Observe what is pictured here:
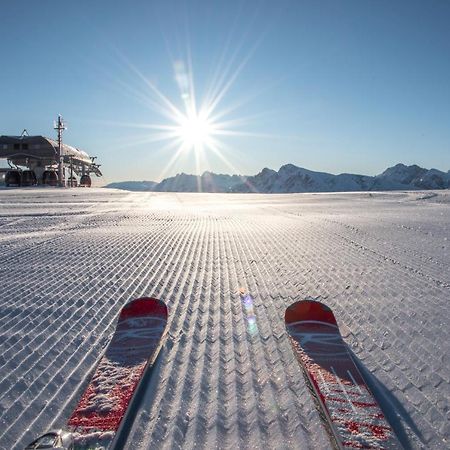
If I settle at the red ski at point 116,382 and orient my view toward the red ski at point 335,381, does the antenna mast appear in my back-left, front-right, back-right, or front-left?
back-left

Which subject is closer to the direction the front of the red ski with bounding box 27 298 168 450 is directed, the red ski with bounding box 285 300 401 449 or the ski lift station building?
the ski lift station building

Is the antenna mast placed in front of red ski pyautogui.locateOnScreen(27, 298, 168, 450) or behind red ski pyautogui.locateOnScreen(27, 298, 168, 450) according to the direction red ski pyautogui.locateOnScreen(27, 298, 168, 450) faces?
in front

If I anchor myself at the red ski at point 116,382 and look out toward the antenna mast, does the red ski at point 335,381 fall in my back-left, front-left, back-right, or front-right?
back-right

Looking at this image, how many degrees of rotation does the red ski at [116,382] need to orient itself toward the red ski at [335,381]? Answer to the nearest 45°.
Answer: approximately 90° to its right

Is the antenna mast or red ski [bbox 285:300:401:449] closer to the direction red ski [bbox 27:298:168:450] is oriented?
the antenna mast

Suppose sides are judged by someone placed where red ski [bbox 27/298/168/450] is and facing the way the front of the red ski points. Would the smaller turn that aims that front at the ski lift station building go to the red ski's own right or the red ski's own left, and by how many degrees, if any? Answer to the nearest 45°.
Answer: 0° — it already faces it

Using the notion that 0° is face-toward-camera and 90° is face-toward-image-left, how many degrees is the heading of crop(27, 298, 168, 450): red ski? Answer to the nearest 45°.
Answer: approximately 180°
